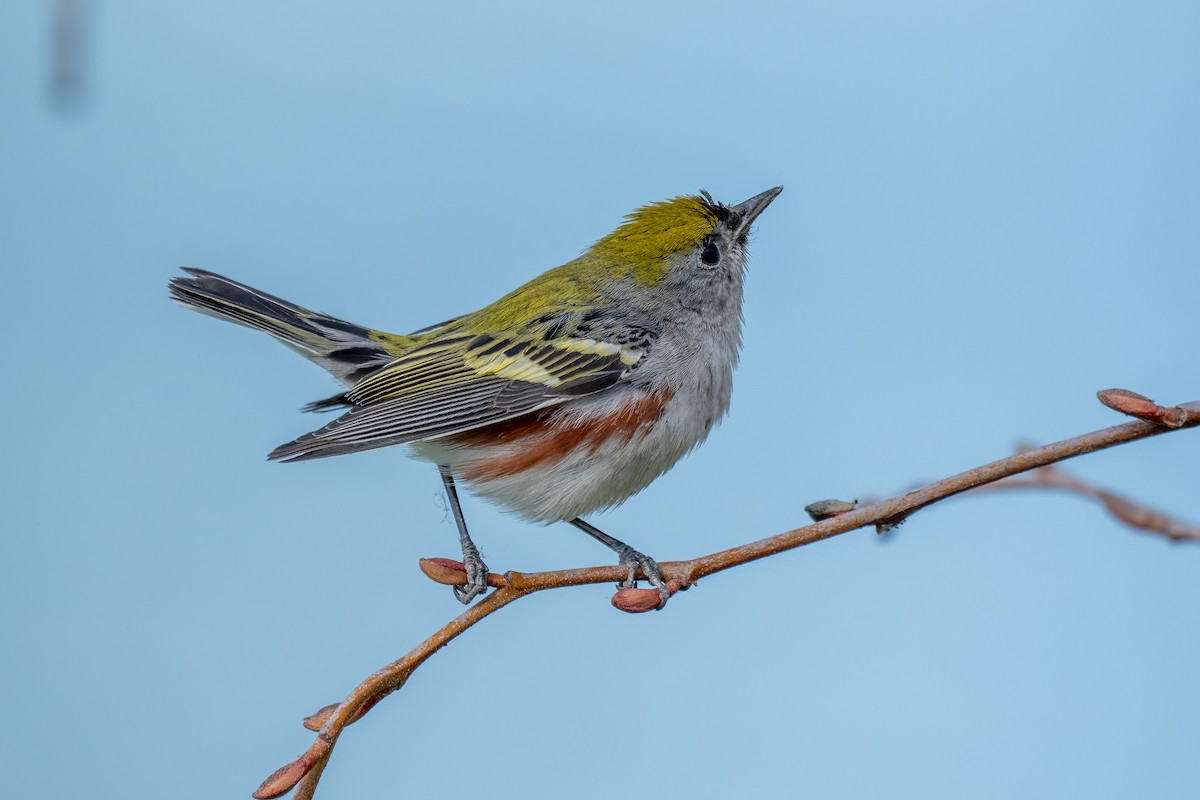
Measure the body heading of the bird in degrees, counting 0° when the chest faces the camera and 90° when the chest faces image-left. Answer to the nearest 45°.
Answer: approximately 270°
